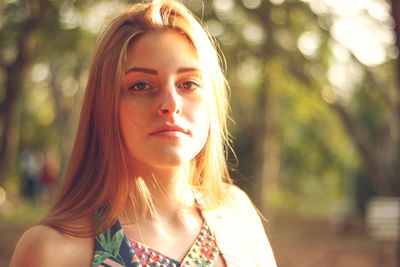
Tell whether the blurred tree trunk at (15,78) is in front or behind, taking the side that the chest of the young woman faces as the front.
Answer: behind

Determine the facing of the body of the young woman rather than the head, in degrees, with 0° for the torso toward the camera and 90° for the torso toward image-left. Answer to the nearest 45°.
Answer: approximately 315°
